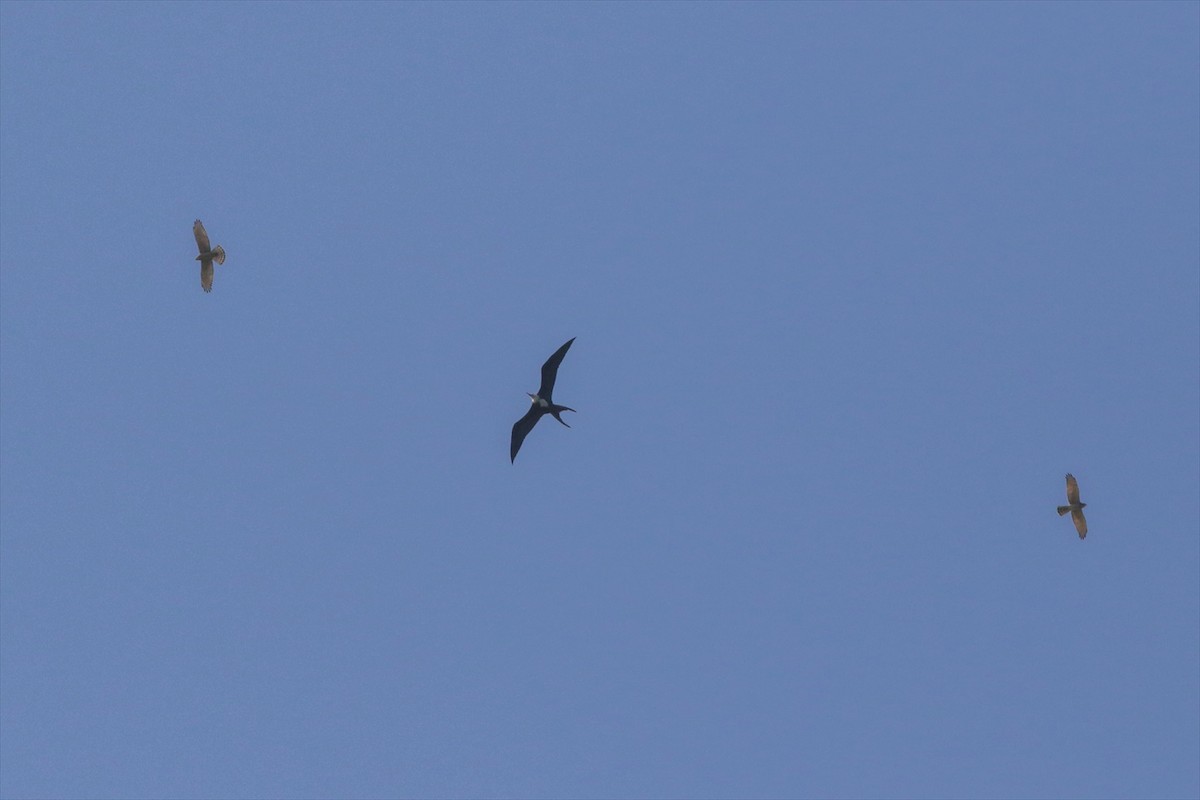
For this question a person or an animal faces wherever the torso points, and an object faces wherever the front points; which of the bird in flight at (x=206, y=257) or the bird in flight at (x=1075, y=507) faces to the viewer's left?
the bird in flight at (x=206, y=257)

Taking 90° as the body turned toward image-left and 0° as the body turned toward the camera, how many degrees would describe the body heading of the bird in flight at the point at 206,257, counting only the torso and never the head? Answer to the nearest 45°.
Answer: approximately 90°

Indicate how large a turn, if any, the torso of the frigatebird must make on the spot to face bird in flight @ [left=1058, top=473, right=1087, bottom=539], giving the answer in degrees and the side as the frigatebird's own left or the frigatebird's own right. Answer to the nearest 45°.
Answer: approximately 180°

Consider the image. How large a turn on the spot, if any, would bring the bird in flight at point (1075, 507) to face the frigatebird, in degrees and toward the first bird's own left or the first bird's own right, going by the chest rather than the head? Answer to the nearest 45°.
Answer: approximately 135° to the first bird's own right

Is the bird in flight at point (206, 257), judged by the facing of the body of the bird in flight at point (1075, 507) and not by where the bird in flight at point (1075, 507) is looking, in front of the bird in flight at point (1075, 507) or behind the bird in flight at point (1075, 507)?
behind

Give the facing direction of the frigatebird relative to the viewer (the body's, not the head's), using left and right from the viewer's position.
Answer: facing to the left of the viewer

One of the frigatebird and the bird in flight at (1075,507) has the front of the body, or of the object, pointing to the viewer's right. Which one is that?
the bird in flight

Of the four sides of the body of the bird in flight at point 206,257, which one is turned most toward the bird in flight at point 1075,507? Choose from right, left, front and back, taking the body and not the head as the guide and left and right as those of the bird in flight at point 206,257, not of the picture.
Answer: back

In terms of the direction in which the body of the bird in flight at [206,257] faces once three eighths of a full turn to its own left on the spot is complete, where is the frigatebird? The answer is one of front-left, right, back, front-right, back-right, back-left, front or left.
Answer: front-left

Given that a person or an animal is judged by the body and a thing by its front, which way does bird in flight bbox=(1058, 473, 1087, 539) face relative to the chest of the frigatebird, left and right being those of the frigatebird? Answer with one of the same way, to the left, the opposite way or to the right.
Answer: the opposite way

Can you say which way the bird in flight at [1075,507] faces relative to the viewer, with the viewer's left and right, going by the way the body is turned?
facing to the right of the viewer
